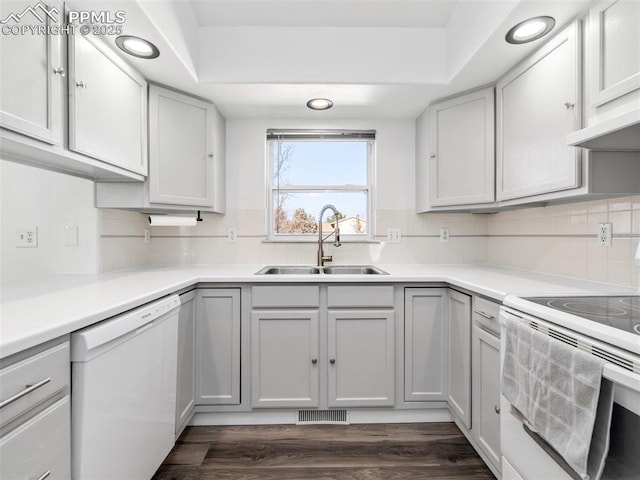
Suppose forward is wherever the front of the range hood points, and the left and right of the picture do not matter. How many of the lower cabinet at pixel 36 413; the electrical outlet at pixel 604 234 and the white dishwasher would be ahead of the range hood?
2

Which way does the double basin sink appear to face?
toward the camera

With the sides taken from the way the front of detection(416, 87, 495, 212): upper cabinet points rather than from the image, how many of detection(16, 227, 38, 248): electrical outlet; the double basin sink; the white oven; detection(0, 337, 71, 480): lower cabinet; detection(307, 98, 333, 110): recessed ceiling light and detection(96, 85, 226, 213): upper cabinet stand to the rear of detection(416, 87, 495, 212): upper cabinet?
0

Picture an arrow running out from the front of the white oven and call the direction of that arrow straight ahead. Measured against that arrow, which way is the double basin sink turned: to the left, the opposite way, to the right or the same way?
to the left

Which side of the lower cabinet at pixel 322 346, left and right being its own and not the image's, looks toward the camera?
front

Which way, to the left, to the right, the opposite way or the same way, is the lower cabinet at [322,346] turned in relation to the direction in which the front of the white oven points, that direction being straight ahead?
to the left

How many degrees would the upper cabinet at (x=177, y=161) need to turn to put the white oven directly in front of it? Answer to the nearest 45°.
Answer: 0° — it already faces it

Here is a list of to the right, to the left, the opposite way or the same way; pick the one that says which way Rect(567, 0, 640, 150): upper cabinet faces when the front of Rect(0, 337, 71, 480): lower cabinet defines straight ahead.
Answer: the opposite way

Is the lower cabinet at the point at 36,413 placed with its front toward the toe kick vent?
no

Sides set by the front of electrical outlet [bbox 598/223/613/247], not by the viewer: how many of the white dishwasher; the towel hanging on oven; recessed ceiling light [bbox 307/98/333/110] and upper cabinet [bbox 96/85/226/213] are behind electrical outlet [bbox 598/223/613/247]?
0

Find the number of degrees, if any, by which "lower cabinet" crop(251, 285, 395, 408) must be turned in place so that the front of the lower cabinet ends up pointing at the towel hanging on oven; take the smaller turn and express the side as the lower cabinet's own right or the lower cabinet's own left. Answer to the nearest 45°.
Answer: approximately 45° to the lower cabinet's own left

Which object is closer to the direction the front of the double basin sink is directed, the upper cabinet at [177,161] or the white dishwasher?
the white dishwasher

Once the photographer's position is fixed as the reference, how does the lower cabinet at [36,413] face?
facing the viewer and to the right of the viewer

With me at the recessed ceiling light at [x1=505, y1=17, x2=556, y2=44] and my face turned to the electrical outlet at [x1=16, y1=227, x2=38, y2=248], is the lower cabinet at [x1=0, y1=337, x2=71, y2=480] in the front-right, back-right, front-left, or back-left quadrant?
front-left

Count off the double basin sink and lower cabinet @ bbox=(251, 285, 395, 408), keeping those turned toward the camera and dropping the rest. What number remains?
2

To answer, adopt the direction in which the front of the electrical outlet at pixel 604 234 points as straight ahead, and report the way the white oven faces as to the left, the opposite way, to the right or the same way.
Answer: the same way

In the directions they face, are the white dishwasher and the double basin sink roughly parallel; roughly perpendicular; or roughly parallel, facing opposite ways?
roughly perpendicular

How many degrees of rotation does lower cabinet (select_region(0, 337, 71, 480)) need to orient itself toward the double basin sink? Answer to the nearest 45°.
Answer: approximately 90° to its left

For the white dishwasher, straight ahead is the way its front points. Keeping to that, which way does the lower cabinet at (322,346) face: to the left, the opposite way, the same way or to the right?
to the right

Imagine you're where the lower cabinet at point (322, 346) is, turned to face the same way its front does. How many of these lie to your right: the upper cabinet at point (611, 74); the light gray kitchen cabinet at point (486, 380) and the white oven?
0
